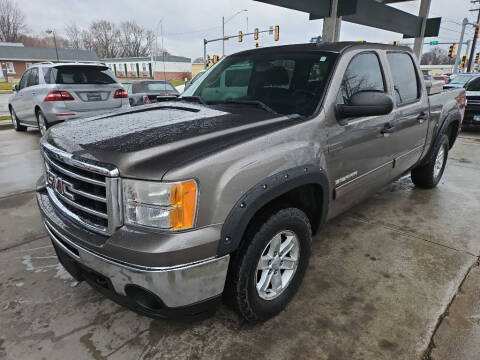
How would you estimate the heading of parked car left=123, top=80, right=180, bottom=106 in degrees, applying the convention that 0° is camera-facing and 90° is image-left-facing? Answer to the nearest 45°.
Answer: approximately 135°

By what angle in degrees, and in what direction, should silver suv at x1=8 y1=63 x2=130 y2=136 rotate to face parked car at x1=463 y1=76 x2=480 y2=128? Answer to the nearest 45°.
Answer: approximately 135° to its right

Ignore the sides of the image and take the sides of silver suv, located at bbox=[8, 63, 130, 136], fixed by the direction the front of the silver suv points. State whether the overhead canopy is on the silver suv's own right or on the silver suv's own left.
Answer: on the silver suv's own right

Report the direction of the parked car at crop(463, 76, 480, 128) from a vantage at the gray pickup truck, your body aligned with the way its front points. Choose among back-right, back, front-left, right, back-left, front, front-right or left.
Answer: back

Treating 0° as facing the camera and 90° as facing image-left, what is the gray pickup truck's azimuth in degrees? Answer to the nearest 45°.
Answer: approximately 45°

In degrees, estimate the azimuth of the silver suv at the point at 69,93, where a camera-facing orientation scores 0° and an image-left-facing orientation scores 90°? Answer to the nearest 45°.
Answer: approximately 135°

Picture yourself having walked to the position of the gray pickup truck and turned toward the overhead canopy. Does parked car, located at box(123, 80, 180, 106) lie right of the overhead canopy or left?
left
